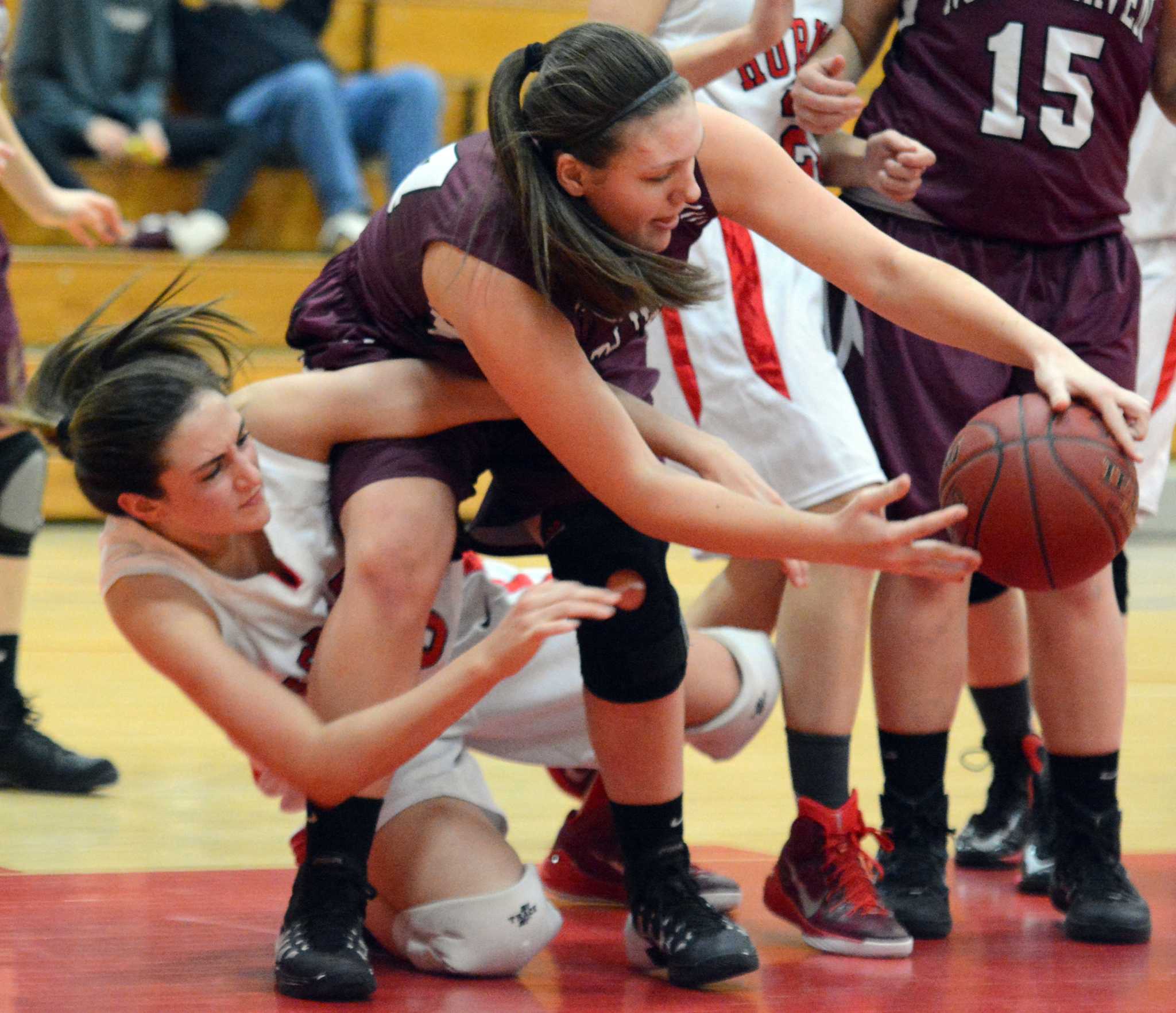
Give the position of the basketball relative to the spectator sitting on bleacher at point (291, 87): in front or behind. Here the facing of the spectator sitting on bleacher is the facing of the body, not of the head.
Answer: in front

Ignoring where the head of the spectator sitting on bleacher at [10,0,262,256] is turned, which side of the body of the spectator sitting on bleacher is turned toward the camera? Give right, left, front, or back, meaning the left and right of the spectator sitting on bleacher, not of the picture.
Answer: front

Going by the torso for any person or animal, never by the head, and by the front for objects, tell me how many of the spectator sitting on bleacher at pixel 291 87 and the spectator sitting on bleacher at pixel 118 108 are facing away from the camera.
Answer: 0

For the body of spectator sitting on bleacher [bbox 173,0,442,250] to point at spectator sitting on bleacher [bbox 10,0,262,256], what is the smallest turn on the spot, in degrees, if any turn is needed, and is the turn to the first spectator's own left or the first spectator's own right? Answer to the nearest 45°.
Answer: approximately 135° to the first spectator's own right

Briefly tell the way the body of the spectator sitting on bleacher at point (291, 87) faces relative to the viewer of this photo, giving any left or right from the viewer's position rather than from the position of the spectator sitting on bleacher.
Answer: facing the viewer and to the right of the viewer

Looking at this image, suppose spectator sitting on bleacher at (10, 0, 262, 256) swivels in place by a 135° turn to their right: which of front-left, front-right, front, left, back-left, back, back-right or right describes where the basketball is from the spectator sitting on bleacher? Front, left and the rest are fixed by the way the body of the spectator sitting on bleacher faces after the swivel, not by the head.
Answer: back-left

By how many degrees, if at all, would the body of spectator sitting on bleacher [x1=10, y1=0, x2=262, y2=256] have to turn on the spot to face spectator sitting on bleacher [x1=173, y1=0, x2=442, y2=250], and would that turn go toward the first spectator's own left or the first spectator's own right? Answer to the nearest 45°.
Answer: approximately 90° to the first spectator's own left
